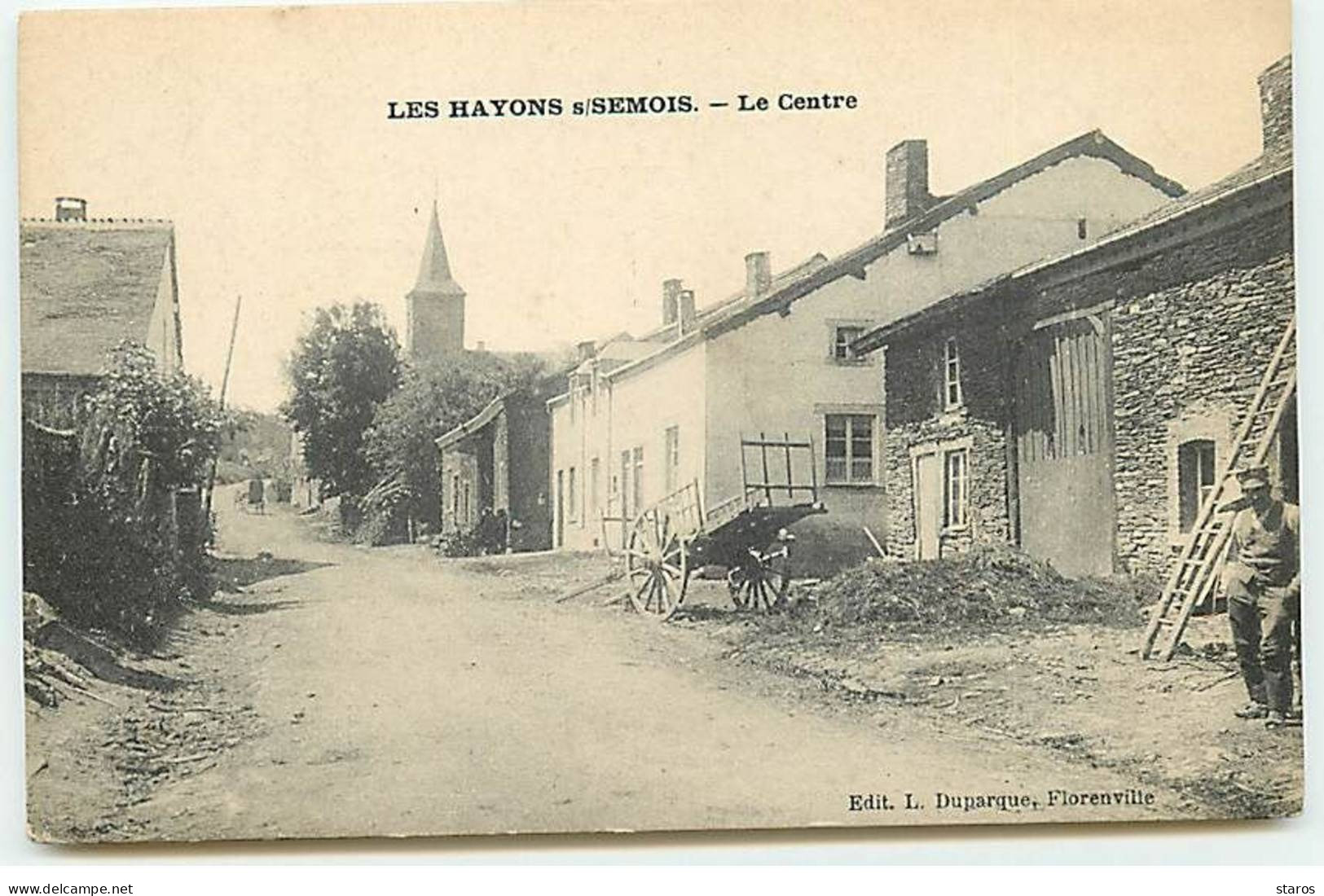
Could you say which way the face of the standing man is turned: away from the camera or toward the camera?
toward the camera

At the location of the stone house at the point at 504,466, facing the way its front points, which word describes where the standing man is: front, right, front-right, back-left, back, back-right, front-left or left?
back-left

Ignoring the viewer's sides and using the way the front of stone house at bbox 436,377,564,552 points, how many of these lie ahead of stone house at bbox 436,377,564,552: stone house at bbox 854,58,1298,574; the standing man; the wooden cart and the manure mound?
0

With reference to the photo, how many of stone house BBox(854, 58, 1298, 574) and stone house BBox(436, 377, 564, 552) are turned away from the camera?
0

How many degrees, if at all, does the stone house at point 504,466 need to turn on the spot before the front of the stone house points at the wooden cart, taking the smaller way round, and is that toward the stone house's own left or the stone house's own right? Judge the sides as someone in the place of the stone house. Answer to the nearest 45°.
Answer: approximately 135° to the stone house's own left

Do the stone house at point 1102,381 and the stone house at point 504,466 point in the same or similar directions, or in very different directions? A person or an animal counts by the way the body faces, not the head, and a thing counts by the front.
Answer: same or similar directions

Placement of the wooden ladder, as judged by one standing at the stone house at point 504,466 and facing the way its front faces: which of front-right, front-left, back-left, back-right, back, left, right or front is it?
back-left

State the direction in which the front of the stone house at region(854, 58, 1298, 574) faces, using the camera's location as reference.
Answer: facing the viewer and to the left of the viewer

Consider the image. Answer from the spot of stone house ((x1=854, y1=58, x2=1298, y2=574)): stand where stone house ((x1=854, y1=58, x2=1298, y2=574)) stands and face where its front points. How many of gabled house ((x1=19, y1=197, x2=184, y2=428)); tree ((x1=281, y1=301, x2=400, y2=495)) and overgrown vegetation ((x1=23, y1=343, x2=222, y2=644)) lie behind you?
0

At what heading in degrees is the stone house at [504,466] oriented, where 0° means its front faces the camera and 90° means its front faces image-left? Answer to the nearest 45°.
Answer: approximately 45°
